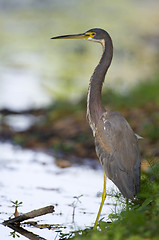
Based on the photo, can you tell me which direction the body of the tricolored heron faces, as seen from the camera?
to the viewer's left
